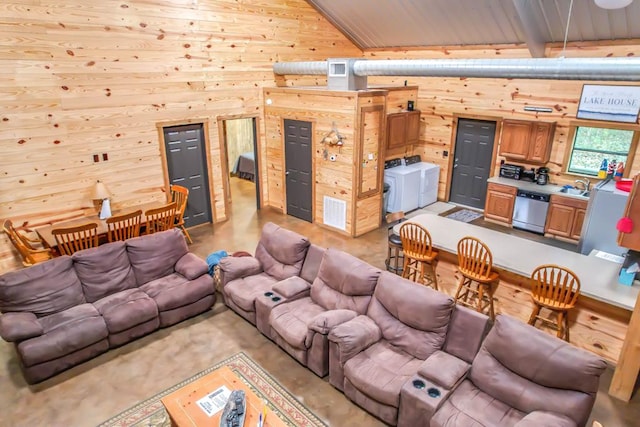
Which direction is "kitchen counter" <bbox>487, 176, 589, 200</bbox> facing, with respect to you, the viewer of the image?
facing the viewer and to the left of the viewer

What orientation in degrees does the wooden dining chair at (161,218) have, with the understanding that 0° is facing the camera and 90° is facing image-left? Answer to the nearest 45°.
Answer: approximately 135°

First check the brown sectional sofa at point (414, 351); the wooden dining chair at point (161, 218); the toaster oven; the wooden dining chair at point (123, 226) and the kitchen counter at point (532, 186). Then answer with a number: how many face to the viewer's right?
0

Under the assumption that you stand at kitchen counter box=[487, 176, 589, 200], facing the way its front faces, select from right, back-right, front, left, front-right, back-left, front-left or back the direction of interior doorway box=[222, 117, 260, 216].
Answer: front-right

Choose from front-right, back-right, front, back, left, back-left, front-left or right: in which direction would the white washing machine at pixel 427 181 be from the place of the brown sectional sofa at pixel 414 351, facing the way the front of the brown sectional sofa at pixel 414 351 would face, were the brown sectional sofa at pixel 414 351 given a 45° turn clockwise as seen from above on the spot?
right

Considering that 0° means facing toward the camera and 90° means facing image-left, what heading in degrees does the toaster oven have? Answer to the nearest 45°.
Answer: approximately 45°

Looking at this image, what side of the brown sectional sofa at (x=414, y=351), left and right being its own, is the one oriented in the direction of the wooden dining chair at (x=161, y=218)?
right

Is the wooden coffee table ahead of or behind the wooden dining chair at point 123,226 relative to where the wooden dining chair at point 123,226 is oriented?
behind

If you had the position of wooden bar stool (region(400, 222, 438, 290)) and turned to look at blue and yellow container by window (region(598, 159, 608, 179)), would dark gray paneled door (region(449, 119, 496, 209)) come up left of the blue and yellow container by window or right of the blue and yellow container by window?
left

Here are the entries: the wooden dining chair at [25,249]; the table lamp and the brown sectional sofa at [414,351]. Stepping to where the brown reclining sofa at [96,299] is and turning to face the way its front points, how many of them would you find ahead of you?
1

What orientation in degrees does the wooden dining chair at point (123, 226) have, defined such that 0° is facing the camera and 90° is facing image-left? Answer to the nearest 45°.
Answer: approximately 135°

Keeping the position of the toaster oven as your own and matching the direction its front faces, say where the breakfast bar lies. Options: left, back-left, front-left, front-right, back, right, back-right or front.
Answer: front-left

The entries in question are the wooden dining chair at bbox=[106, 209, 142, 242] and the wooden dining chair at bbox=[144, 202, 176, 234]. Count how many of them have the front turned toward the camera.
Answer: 0
